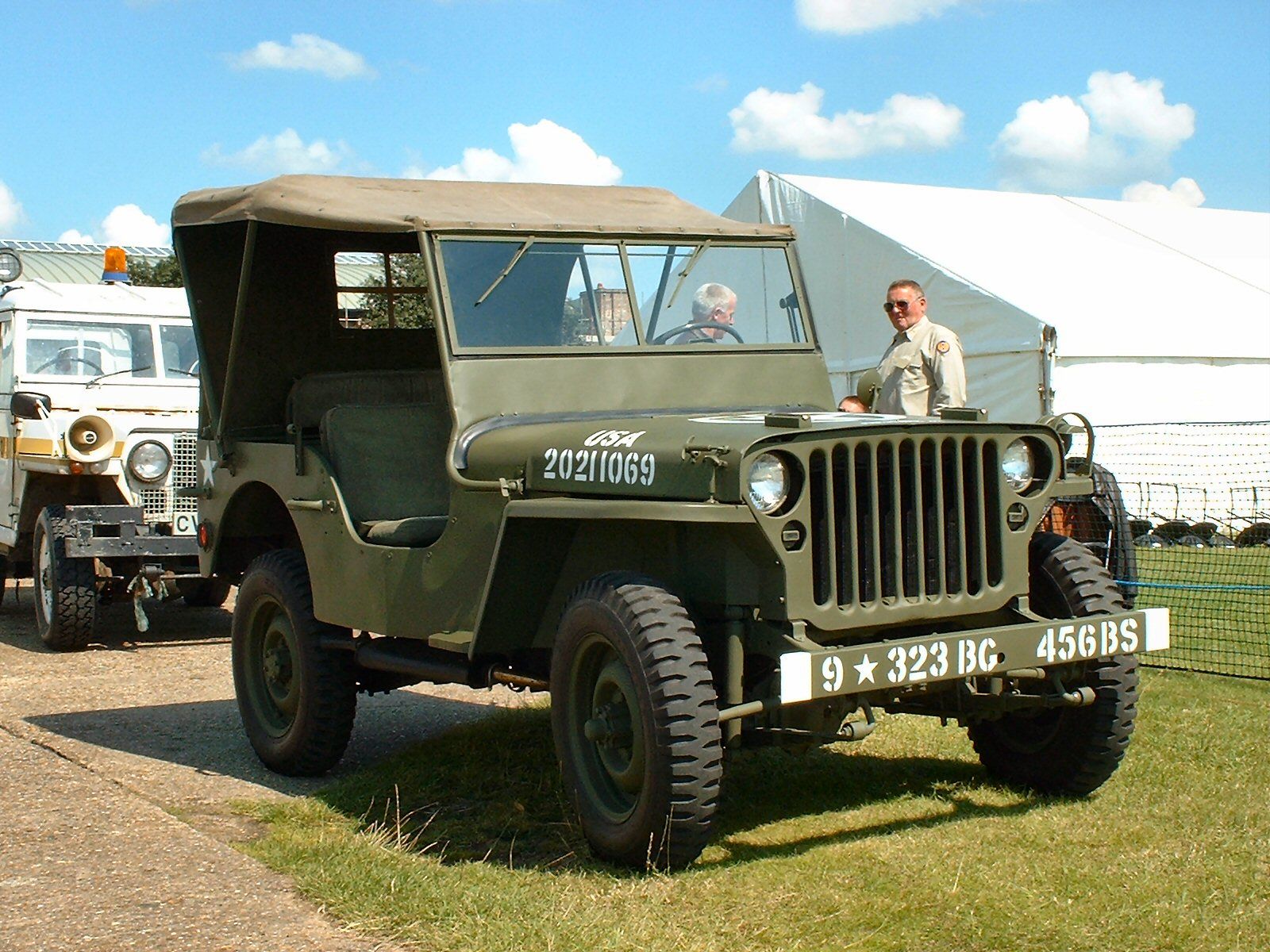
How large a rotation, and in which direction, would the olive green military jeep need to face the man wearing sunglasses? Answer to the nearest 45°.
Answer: approximately 90° to its left

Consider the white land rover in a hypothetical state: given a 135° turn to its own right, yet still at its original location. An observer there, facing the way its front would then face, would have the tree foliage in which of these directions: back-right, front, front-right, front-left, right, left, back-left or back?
front-right

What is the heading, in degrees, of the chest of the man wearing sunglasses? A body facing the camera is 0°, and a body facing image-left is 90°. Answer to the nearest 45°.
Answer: approximately 45°

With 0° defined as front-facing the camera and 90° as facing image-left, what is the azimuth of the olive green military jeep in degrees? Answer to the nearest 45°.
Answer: approximately 315°

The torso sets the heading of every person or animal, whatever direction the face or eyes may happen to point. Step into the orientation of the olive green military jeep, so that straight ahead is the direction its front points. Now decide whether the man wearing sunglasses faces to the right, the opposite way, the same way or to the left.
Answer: to the right

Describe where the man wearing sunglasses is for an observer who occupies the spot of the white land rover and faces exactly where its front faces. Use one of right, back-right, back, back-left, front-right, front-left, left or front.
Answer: front-left

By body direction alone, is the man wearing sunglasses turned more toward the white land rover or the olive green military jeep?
the olive green military jeep

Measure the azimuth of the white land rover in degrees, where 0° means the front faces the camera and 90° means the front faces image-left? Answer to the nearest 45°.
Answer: approximately 0°

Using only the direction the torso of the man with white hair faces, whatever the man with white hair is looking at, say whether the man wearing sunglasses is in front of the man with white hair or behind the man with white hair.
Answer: in front
